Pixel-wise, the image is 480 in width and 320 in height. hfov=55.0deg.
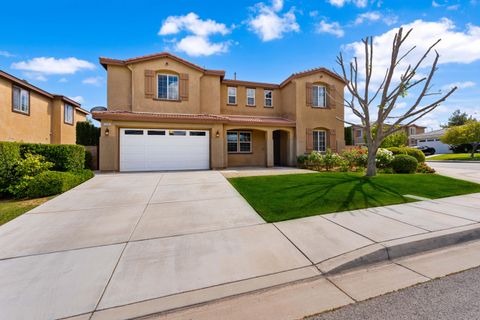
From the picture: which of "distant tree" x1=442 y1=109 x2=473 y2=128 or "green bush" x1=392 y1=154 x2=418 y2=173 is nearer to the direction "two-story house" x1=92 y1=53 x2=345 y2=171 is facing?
the green bush

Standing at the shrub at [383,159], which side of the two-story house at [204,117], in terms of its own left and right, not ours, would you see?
left

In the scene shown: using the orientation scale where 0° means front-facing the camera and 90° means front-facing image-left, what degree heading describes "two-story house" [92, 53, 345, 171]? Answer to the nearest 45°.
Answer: approximately 0°

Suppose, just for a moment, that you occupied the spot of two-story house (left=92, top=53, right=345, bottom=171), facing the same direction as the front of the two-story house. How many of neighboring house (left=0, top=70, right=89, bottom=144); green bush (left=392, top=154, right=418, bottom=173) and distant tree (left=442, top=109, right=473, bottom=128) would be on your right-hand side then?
1

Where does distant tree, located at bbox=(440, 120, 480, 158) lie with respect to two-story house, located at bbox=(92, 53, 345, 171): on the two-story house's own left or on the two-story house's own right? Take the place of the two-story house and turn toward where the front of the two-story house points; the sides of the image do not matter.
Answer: on the two-story house's own left

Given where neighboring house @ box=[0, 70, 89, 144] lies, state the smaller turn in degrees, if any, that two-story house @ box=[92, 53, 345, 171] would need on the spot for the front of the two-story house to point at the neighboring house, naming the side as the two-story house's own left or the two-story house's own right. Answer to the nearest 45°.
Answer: approximately 90° to the two-story house's own right

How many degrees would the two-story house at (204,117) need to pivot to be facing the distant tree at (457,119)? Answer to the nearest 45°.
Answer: approximately 135° to its left

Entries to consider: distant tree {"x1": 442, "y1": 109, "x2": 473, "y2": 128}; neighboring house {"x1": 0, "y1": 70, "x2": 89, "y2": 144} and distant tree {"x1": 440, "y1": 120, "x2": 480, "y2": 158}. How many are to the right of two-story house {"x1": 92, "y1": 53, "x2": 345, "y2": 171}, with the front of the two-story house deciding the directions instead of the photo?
1

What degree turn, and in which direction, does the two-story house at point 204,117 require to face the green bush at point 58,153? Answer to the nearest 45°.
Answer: approximately 45° to its right

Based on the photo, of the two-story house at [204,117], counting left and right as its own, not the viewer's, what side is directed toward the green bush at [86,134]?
right

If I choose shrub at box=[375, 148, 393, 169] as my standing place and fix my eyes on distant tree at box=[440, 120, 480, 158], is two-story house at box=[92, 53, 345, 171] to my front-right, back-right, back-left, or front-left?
back-left
